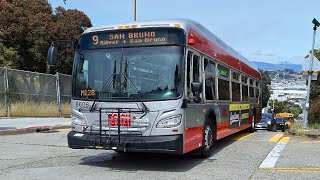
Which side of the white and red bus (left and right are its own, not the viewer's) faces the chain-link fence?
right

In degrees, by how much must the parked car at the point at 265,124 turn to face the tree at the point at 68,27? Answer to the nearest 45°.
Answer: approximately 45° to its right

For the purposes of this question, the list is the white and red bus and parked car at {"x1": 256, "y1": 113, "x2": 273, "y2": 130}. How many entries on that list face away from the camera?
0

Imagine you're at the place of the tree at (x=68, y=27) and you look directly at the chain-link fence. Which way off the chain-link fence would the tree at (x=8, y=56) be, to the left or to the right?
right

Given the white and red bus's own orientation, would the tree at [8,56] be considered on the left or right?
on its right

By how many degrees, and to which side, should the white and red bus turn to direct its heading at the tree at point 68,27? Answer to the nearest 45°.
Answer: approximately 135° to its right
